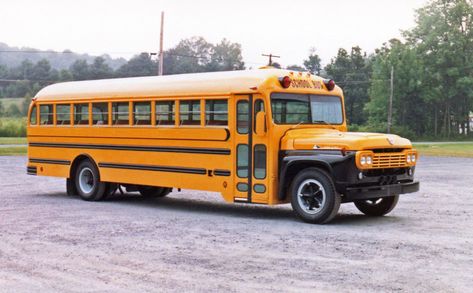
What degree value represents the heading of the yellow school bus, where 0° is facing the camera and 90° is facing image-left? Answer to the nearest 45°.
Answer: approximately 315°
